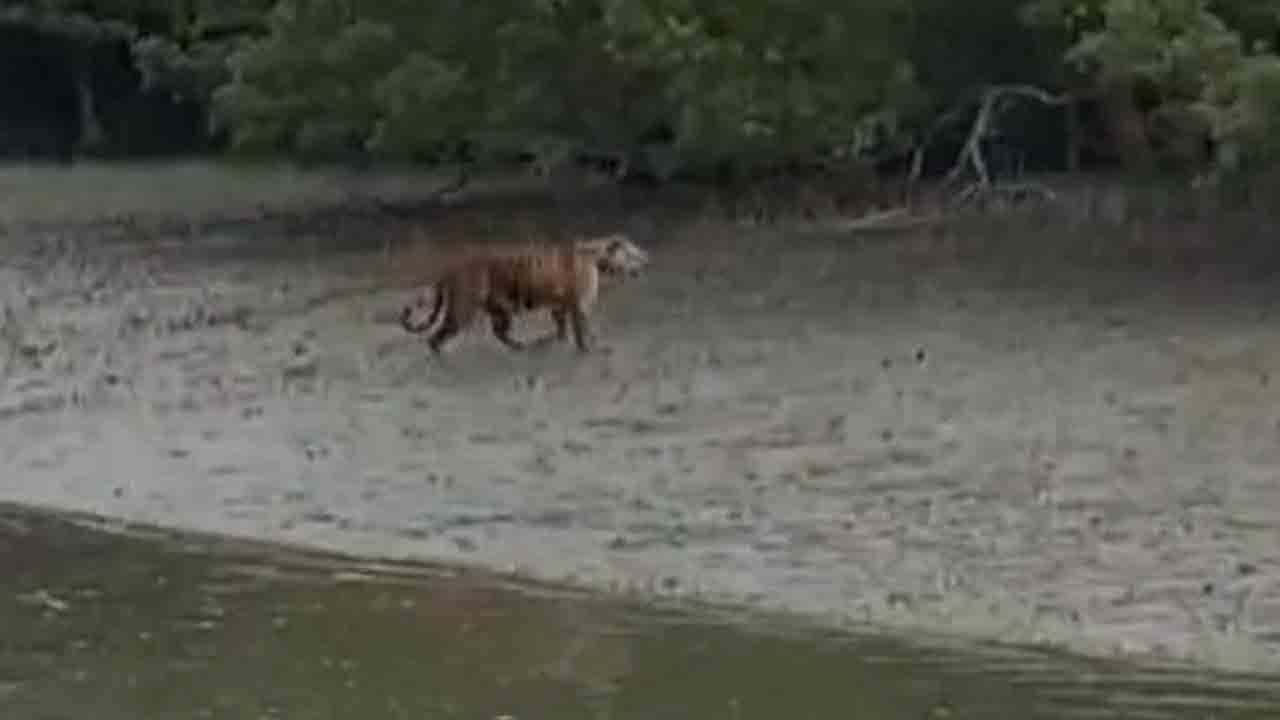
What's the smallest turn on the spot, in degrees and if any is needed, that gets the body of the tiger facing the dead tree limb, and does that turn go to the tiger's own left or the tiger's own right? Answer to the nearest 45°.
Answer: approximately 45° to the tiger's own left

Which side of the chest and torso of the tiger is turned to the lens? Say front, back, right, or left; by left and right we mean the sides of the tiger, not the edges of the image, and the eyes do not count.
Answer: right
